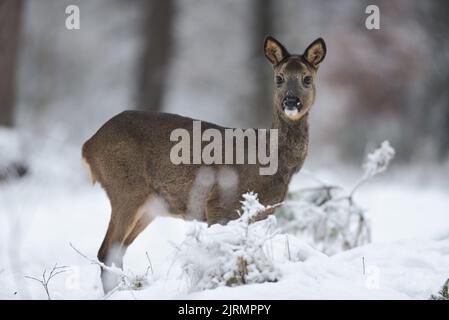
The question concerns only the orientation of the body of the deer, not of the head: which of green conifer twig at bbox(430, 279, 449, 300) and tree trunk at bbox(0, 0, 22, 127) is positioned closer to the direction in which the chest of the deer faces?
the green conifer twig

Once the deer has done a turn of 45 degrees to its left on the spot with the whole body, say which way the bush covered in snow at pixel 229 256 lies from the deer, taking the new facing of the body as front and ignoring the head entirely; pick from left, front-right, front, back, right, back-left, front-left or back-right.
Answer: back-right

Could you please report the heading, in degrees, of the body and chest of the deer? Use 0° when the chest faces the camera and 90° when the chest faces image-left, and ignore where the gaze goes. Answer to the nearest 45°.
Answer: approximately 270°

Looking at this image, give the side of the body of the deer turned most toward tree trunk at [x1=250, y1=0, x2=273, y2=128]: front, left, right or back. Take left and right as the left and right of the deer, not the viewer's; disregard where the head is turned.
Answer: left

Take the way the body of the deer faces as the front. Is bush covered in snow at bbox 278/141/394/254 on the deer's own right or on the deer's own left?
on the deer's own left

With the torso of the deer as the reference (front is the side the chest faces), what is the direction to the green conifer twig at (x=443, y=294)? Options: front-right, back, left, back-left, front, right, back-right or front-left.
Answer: front-right

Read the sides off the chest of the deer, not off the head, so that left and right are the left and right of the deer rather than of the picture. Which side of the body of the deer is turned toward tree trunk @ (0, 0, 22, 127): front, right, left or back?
left
